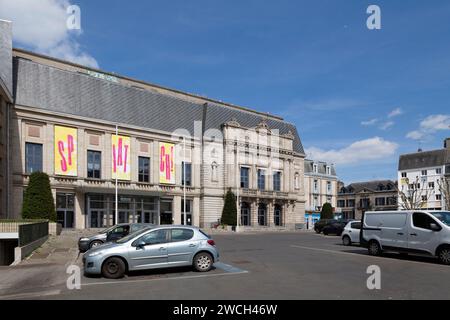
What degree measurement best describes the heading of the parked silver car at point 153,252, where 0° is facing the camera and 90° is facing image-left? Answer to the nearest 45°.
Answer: approximately 90°

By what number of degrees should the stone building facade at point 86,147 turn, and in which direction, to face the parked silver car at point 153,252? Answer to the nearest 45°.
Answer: approximately 45° to its right

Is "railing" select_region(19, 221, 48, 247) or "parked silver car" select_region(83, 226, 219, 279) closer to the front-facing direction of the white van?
the parked silver car

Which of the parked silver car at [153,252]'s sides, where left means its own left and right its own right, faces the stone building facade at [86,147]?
right
